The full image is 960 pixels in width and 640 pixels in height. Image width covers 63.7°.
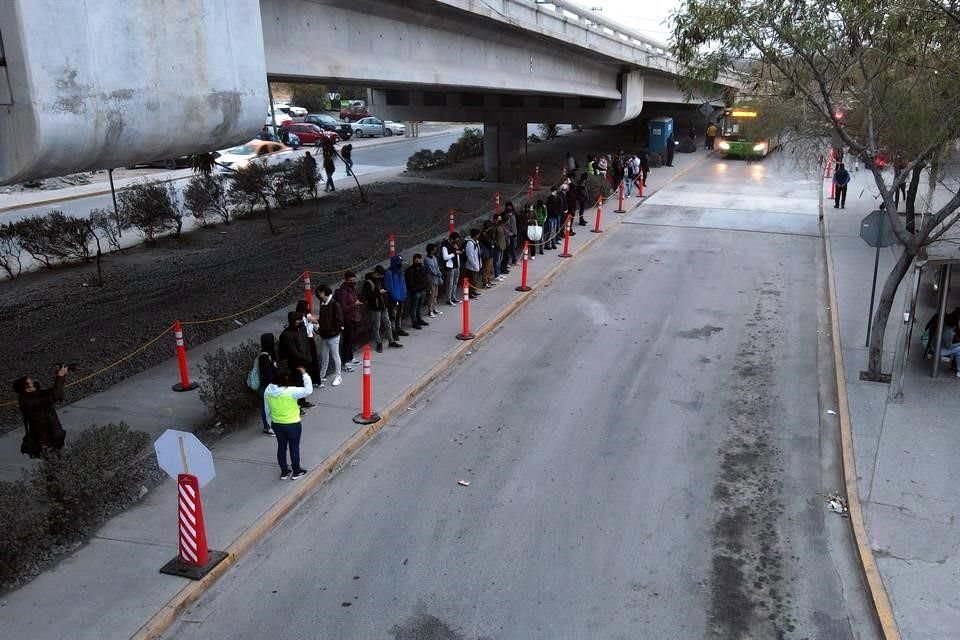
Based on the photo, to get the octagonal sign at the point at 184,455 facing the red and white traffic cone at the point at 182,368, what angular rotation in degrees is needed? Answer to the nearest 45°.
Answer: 0° — it already faces it

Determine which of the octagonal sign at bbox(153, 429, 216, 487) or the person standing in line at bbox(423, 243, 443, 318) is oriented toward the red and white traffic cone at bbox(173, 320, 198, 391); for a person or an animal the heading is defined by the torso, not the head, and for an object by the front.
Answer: the octagonal sign

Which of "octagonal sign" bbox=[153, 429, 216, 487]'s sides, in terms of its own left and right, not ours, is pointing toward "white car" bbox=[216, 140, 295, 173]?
front

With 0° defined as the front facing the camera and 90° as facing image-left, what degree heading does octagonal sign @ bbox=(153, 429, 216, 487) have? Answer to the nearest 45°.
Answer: approximately 180°
